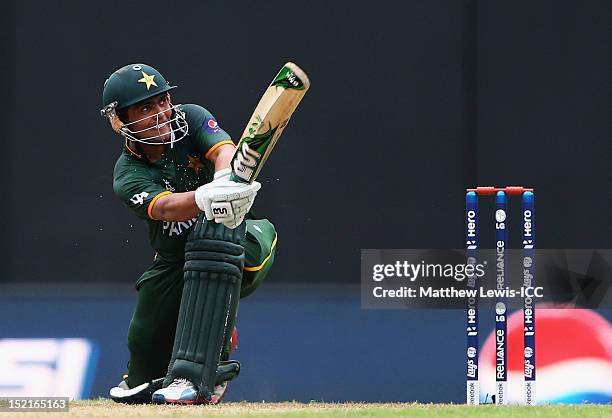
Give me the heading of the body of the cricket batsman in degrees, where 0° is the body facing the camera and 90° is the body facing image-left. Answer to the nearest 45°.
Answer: approximately 315°

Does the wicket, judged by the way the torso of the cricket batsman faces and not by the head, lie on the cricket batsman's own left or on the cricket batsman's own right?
on the cricket batsman's own left
